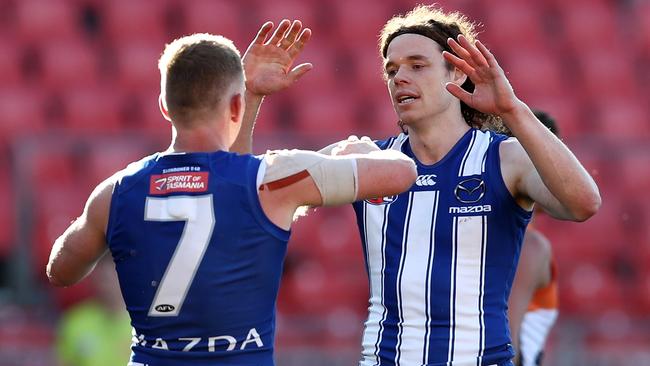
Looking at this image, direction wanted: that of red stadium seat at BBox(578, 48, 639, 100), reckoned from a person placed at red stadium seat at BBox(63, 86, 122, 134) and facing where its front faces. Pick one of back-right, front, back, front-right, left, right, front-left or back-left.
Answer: left

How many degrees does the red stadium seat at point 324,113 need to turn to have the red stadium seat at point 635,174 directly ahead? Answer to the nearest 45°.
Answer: approximately 90° to its left

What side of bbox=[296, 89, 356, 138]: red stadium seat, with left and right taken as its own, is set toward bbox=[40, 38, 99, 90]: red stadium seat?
right

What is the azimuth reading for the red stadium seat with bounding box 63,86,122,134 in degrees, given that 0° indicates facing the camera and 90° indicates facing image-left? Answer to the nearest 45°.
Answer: approximately 0°

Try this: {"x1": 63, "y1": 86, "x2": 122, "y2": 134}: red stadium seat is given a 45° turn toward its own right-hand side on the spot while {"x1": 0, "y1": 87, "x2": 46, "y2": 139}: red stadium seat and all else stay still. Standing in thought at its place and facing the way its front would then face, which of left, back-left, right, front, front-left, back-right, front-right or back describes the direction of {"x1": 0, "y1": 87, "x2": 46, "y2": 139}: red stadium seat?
front-right

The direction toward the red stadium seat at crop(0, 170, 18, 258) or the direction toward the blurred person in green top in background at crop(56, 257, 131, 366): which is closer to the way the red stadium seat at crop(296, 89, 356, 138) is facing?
the blurred person in green top in background

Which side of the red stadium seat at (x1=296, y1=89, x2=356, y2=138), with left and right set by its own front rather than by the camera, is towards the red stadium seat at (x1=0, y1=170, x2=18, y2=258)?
right

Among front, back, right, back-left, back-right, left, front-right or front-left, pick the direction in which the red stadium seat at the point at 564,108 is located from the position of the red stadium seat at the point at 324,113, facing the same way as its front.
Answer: left

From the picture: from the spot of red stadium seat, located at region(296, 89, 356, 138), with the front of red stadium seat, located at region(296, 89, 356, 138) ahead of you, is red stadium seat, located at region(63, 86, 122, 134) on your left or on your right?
on your right

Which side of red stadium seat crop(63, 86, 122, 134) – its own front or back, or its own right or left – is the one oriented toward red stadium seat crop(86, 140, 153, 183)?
front

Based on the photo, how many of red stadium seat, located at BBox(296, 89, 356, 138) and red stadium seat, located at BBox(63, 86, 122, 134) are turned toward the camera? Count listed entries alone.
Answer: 2

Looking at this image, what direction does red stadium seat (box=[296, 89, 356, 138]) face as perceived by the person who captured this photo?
facing the viewer

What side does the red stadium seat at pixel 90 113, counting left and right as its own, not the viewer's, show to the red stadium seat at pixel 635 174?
left

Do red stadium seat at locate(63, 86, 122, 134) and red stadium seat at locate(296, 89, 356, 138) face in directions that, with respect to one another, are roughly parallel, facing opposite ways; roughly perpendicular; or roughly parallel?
roughly parallel

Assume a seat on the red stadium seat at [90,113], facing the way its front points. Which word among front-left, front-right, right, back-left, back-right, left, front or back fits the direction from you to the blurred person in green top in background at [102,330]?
front
